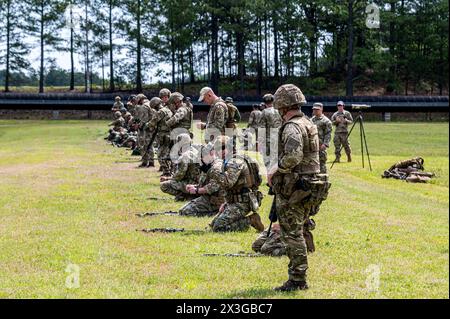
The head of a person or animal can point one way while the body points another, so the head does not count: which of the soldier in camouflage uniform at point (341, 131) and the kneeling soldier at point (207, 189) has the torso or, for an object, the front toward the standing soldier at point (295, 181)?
the soldier in camouflage uniform

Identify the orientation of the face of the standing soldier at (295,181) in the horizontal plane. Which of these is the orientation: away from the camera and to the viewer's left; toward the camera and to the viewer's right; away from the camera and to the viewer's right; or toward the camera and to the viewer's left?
away from the camera and to the viewer's left

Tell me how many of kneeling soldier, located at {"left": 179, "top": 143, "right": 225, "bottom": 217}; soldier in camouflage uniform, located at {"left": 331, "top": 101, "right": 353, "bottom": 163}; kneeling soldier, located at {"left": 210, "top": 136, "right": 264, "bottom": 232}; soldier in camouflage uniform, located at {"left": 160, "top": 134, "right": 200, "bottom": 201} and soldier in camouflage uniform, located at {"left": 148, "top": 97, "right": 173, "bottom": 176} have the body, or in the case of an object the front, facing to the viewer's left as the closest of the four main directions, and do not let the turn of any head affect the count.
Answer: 4

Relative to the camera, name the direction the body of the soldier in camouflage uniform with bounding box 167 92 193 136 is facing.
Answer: to the viewer's left

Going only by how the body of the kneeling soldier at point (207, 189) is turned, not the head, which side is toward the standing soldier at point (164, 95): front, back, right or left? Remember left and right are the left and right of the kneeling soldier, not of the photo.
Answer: right

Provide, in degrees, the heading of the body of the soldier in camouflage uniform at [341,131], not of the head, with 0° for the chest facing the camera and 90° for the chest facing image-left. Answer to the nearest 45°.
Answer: approximately 0°

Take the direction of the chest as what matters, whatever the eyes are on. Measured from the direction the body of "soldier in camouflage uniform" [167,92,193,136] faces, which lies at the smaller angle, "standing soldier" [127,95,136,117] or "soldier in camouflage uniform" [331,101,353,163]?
the standing soldier

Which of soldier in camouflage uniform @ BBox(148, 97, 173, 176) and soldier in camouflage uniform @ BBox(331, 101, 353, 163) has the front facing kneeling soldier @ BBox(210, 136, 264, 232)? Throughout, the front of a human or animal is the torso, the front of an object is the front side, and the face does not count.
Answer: soldier in camouflage uniform @ BBox(331, 101, 353, 163)

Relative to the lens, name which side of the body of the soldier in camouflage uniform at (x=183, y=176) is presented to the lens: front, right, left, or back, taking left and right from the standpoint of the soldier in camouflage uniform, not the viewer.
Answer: left
